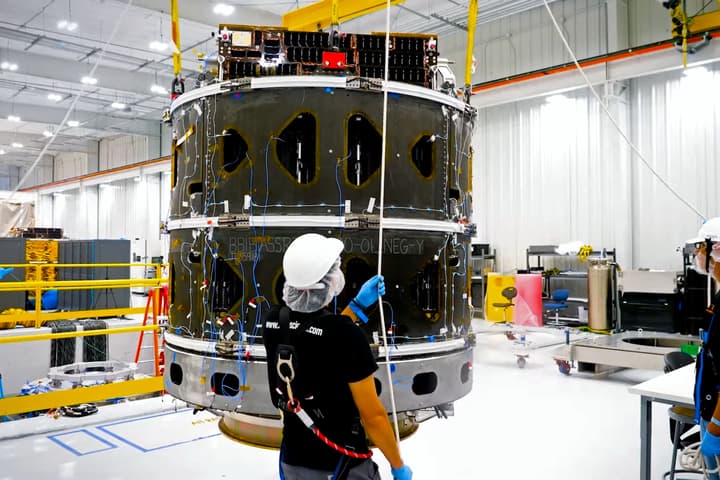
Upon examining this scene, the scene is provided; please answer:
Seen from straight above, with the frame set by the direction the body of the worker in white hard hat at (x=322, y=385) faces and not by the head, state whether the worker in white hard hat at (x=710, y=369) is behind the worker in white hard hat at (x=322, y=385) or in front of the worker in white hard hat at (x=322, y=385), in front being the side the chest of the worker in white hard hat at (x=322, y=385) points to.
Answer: in front

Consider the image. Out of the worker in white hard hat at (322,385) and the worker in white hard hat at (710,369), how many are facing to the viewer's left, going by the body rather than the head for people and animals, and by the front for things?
1

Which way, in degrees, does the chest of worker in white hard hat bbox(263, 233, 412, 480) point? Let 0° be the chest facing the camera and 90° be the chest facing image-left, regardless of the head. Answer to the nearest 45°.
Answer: approximately 225°

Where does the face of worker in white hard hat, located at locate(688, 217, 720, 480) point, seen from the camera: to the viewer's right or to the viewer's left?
to the viewer's left

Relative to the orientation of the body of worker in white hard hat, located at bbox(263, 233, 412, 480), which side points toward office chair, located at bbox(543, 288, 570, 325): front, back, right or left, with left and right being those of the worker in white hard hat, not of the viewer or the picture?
front

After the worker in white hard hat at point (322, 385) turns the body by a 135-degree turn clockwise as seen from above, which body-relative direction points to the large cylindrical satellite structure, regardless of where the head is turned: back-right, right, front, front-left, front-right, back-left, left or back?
back

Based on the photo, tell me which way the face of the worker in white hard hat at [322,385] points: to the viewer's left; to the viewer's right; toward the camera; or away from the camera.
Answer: away from the camera

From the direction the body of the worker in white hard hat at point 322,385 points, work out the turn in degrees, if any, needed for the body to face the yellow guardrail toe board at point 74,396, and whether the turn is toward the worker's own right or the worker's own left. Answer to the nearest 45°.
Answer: approximately 90° to the worker's own left

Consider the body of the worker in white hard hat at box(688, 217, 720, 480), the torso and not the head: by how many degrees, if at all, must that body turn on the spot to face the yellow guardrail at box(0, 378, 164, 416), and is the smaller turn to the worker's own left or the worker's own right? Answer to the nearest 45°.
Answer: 0° — they already face it

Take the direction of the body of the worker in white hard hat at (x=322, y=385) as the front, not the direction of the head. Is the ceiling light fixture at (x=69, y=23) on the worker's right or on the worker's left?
on the worker's left

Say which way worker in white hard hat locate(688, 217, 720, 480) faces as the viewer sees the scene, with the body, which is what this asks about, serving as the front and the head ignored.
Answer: to the viewer's left

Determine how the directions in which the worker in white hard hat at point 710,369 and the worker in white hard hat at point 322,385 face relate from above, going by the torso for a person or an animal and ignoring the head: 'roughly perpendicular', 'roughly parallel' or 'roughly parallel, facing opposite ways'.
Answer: roughly perpendicular

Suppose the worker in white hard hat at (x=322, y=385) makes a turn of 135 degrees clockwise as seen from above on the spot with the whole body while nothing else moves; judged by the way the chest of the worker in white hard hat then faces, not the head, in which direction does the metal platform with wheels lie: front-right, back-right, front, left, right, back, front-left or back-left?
back-left

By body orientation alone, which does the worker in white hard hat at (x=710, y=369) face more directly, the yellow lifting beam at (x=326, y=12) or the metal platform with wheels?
the yellow lifting beam

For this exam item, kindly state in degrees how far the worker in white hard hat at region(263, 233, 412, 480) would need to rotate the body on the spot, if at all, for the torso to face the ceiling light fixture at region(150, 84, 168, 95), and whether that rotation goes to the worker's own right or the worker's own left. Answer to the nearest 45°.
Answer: approximately 45° to the worker's own left
